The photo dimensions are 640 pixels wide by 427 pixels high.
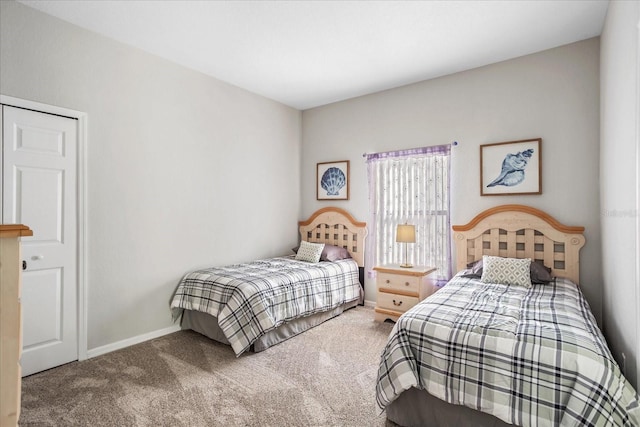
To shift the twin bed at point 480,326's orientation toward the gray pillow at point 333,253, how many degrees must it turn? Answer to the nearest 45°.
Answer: approximately 135° to its right

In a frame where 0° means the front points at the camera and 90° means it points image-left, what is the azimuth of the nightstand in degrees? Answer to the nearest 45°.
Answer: approximately 45°

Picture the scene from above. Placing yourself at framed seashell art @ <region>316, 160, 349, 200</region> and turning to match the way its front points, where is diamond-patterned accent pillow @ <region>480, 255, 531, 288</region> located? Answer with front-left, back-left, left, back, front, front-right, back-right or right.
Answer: left

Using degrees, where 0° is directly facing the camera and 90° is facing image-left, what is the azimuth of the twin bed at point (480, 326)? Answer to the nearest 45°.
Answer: approximately 0°

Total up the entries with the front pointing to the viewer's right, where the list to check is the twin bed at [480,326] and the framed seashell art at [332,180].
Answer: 0

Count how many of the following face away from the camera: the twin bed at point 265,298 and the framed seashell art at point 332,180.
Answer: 0

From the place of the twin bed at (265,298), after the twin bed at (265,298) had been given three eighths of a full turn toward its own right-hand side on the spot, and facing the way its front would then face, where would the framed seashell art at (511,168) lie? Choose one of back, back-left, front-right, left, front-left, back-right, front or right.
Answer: right

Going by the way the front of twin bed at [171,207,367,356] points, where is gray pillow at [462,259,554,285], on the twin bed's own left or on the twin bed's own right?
on the twin bed's own left

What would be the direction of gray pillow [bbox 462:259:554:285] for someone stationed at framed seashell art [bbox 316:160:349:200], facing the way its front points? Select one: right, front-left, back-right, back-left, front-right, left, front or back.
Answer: left

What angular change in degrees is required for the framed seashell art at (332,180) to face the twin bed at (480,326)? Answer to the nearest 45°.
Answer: approximately 45° to its left

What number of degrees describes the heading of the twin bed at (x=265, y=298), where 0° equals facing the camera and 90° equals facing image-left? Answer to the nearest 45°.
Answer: approximately 45°
